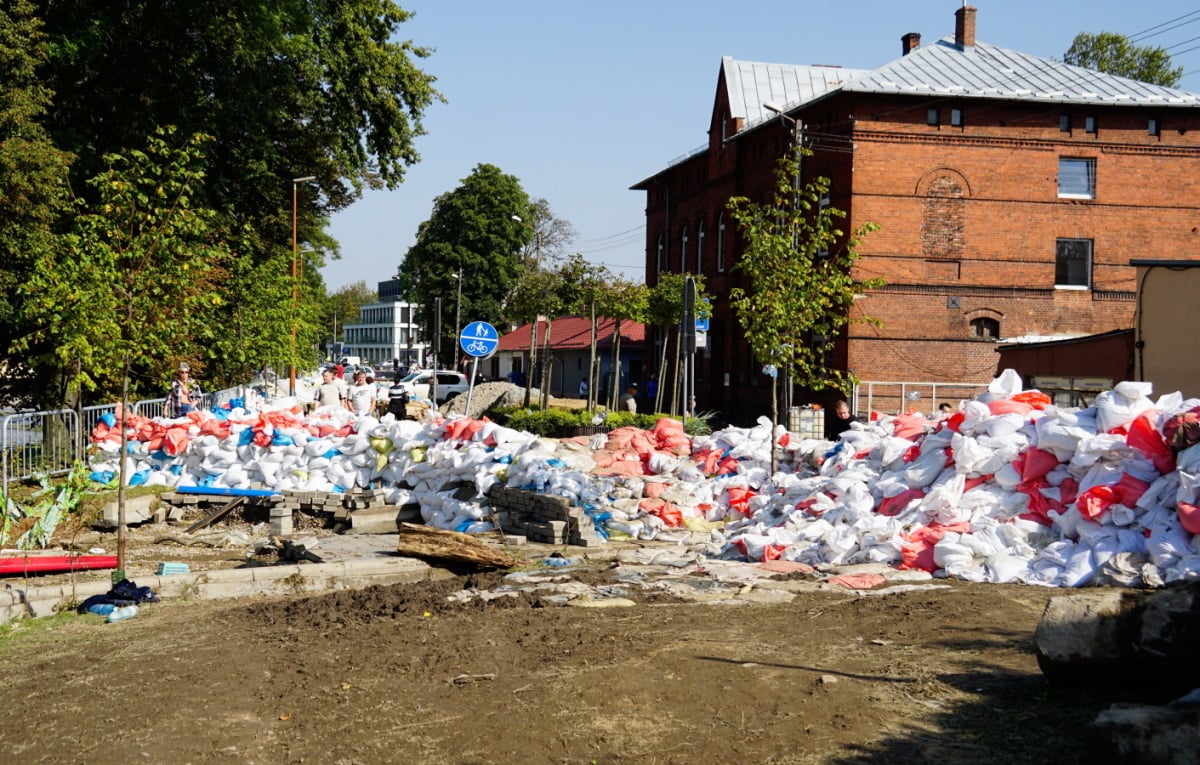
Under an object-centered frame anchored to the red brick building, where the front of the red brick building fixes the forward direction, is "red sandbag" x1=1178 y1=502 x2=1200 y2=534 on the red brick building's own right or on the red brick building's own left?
on the red brick building's own left

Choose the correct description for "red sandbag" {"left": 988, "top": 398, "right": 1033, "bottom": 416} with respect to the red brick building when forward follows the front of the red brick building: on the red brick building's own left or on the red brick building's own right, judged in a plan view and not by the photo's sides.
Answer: on the red brick building's own left

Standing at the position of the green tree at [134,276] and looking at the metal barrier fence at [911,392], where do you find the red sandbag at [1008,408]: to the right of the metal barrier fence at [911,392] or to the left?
right

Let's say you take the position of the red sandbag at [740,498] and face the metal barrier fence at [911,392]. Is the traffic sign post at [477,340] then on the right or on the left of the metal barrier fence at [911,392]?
left
